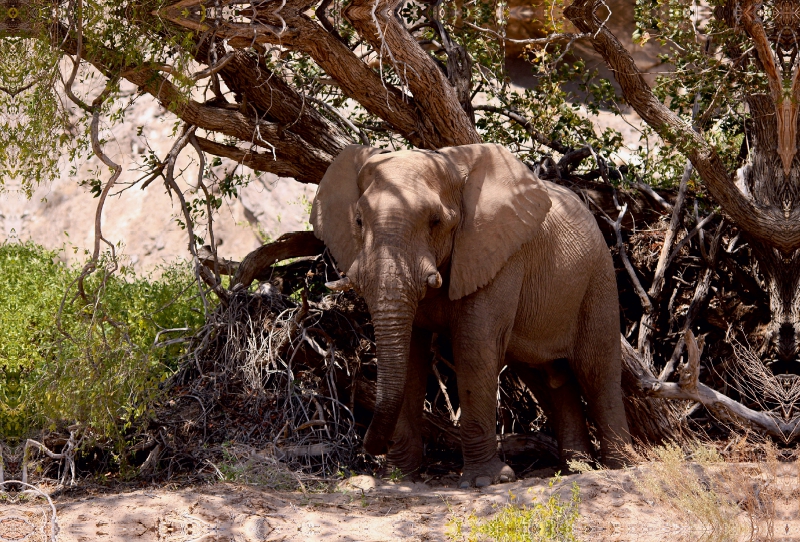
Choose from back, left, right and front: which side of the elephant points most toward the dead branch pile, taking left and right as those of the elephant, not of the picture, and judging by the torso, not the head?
right

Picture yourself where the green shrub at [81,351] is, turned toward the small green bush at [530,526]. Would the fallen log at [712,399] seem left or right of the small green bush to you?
left

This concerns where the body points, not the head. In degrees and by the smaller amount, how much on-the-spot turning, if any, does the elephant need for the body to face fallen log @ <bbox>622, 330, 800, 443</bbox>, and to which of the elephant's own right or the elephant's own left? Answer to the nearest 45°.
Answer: approximately 135° to the elephant's own left

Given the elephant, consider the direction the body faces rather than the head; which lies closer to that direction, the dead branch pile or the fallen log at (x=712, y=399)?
the dead branch pile

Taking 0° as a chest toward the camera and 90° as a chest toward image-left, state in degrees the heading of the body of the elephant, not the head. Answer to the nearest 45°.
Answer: approximately 45°
